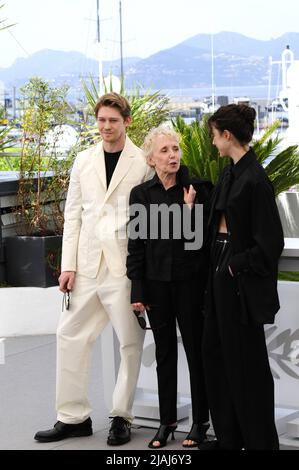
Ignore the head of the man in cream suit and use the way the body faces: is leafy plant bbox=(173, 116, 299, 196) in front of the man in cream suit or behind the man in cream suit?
behind

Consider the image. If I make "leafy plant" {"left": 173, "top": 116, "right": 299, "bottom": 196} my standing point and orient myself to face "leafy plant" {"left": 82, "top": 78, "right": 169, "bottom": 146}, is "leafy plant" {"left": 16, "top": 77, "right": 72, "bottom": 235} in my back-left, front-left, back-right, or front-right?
front-left

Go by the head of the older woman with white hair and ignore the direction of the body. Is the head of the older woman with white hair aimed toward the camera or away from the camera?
toward the camera

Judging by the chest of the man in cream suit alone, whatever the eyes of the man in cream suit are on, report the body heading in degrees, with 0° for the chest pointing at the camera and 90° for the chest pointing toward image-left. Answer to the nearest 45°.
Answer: approximately 0°

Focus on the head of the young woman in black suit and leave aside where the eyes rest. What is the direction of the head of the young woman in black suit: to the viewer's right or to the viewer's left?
to the viewer's left

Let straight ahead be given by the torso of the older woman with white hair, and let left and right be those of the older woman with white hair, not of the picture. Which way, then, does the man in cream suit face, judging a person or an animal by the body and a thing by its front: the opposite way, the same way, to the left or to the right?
the same way

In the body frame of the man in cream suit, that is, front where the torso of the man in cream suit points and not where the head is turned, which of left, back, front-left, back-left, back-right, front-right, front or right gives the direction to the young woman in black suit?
front-left

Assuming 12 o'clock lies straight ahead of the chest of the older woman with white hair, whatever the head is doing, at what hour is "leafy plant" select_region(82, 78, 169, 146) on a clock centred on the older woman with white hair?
The leafy plant is roughly at 6 o'clock from the older woman with white hair.

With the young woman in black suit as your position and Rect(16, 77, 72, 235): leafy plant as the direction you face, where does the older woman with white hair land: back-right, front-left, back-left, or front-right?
front-left

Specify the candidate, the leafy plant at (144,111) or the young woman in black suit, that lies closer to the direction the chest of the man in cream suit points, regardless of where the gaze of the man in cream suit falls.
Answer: the young woman in black suit

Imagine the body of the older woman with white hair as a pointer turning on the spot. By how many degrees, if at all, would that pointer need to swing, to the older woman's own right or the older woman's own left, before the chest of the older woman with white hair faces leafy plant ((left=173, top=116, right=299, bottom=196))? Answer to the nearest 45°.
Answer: approximately 180°

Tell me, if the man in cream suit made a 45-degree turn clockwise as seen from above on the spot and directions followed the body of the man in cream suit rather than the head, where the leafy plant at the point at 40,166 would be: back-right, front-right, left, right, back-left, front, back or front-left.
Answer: back-right

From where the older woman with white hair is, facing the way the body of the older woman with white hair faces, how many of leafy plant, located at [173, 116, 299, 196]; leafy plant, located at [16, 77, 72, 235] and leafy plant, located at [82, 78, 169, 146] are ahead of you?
0

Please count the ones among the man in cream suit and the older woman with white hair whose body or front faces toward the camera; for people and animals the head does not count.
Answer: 2

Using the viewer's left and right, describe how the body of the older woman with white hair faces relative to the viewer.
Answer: facing the viewer
